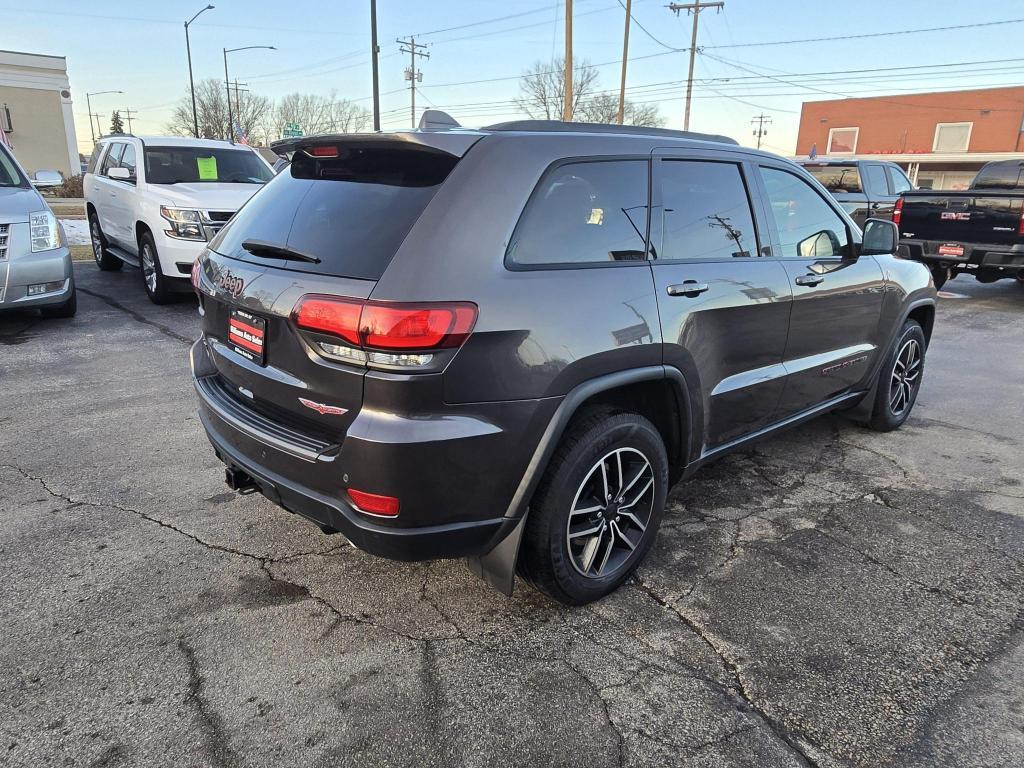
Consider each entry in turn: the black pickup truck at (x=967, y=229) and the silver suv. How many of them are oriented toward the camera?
1

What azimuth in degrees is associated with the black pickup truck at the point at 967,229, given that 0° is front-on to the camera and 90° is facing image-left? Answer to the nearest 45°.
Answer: approximately 225°

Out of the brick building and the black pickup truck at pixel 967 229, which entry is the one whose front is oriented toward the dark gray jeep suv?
the brick building

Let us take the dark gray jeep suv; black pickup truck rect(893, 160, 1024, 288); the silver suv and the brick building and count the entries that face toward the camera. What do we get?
2

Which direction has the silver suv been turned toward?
toward the camera

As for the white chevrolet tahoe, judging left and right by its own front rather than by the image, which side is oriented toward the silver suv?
right

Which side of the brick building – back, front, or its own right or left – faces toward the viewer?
front

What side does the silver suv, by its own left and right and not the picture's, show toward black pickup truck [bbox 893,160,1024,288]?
left

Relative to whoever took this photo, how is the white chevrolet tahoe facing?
facing the viewer and to the right of the viewer

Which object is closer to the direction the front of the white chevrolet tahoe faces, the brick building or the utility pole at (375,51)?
the brick building
